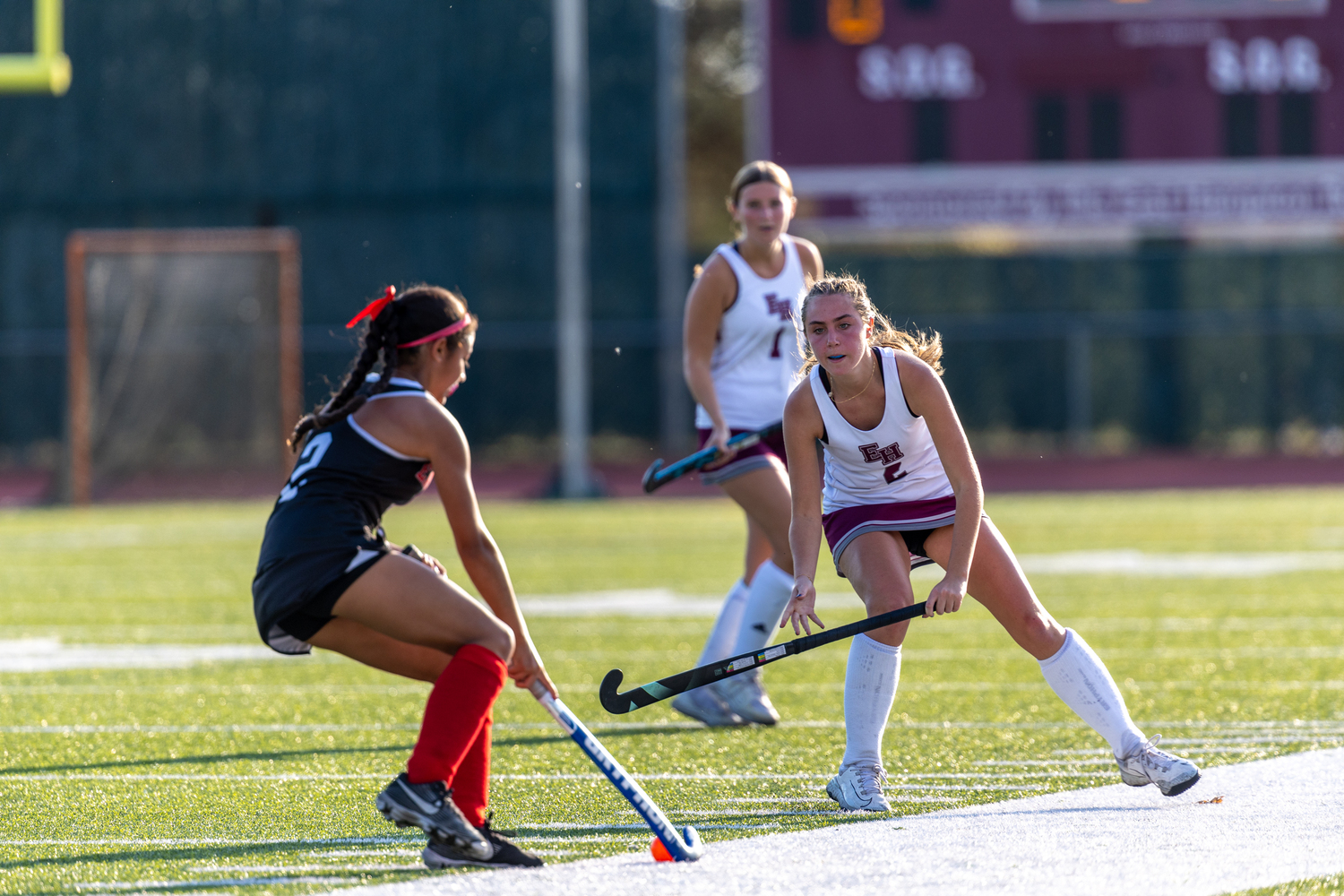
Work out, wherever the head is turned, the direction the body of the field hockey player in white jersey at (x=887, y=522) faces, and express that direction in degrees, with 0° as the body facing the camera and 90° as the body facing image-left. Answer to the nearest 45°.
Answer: approximately 0°

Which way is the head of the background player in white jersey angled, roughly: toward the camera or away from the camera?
toward the camera

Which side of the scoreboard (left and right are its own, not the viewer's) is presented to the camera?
front

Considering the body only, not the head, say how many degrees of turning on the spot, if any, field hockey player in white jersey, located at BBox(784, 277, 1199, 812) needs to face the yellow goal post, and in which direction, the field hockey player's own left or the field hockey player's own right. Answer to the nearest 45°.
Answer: approximately 135° to the field hockey player's own right

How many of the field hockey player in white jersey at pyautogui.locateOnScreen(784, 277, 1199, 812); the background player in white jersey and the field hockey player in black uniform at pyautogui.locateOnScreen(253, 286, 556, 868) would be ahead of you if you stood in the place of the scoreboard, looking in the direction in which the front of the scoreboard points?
3

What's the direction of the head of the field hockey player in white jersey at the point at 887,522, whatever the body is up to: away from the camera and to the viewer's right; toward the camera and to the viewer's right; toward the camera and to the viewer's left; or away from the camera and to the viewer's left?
toward the camera and to the viewer's left

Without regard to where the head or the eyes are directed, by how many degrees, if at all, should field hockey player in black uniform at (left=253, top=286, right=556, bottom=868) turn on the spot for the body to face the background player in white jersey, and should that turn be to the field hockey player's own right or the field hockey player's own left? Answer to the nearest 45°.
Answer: approximately 45° to the field hockey player's own left

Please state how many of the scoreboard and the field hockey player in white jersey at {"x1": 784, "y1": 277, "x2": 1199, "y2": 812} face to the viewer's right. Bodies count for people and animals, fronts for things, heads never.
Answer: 0

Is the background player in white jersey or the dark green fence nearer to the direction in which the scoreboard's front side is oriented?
the background player in white jersey

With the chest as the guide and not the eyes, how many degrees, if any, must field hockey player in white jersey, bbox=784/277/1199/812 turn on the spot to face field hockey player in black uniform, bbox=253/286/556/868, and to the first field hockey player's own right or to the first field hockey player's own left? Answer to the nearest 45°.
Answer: approximately 45° to the first field hockey player's own right

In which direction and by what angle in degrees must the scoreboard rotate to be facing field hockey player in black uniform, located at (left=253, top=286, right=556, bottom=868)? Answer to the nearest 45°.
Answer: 0° — it already faces them

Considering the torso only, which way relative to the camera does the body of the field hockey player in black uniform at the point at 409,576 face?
to the viewer's right
